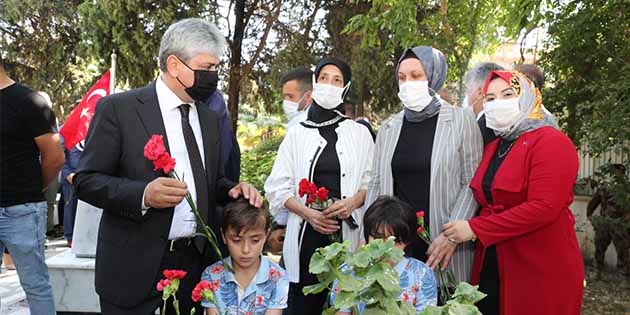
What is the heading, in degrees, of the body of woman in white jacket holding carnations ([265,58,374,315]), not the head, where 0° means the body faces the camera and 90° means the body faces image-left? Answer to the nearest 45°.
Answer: approximately 0°

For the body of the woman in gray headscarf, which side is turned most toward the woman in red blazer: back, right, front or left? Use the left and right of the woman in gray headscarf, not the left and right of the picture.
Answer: left

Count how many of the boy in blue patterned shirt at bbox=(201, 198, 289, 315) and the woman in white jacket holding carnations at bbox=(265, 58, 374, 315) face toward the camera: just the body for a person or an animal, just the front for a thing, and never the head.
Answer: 2

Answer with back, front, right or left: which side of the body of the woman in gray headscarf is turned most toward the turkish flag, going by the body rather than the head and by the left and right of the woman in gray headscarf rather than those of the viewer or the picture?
right

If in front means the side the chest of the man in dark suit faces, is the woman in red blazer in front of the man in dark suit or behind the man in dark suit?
in front

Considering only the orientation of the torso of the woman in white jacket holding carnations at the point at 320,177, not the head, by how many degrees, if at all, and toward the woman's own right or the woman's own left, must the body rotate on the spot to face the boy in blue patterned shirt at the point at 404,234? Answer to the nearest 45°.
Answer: approximately 45° to the woman's own left

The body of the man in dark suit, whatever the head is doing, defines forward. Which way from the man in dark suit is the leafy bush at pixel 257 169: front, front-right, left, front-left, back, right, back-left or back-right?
back-left

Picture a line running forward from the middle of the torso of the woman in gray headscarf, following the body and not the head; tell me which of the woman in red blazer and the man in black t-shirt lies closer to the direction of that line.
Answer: the man in black t-shirt

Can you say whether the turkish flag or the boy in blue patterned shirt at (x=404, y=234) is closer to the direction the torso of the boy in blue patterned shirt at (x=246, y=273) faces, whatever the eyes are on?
the boy in blue patterned shirt

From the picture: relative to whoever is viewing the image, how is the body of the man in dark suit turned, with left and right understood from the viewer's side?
facing the viewer and to the right of the viewer
